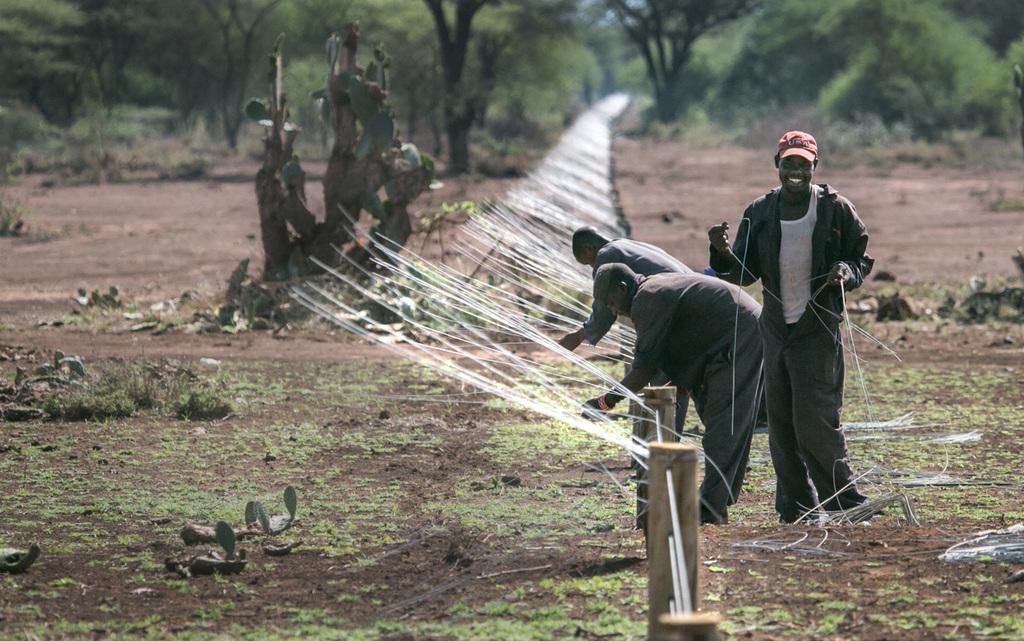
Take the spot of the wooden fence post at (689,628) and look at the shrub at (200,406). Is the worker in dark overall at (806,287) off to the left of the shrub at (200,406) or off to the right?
right

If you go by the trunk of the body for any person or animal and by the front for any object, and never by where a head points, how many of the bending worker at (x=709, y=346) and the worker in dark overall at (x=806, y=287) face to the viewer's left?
1

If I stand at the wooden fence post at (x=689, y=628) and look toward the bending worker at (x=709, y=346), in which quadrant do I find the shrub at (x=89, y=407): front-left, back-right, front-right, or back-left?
front-left

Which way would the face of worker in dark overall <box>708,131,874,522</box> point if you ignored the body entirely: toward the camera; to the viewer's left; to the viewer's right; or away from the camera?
toward the camera

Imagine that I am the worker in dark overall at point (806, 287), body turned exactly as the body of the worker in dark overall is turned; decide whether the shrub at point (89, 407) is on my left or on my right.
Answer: on my right

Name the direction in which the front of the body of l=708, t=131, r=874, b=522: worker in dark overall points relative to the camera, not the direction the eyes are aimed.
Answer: toward the camera

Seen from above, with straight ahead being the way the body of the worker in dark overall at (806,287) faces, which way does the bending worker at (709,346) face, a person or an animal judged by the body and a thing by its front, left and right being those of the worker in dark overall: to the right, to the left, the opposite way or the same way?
to the right

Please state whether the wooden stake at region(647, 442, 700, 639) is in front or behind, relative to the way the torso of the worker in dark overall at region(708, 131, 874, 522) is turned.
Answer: in front

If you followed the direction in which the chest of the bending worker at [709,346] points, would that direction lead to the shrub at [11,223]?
no

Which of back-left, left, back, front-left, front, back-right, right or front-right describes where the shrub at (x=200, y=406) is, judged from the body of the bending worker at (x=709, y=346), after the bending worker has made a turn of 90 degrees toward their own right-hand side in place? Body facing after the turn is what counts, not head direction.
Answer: front-left

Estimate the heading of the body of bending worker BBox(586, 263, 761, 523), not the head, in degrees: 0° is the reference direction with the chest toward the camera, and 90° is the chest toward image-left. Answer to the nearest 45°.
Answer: approximately 90°

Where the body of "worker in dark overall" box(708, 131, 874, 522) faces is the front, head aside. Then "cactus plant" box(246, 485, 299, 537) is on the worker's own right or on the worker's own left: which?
on the worker's own right

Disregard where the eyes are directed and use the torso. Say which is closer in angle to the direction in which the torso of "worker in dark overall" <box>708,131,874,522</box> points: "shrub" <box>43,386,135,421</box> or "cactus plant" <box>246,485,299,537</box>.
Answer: the cactus plant

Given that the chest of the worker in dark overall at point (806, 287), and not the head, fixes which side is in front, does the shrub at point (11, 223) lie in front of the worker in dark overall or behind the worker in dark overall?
behind

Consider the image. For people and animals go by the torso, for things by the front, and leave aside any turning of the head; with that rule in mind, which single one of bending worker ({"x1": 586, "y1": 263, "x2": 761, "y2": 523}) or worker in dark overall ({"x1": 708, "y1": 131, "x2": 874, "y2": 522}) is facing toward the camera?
the worker in dark overall

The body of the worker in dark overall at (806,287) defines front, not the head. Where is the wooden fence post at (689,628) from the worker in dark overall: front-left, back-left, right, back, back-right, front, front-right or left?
front

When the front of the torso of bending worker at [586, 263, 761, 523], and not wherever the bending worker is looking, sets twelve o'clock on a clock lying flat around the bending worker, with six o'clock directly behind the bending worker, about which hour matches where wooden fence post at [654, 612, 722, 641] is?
The wooden fence post is roughly at 9 o'clock from the bending worker.

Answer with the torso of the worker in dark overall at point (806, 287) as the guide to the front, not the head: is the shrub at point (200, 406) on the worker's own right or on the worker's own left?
on the worker's own right
